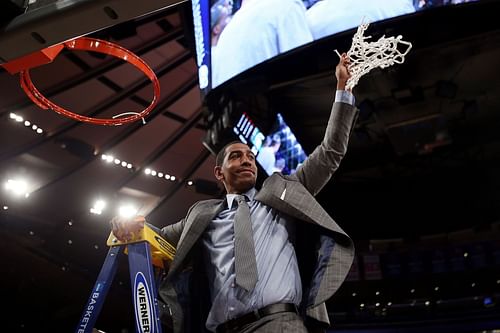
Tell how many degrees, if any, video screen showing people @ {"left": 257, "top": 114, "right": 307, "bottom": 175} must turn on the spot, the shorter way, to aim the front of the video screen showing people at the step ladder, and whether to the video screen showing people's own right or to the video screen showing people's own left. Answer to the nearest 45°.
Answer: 0° — it already faces it

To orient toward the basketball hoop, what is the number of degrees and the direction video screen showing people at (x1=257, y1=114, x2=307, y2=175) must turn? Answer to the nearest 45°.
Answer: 0° — it already faces it

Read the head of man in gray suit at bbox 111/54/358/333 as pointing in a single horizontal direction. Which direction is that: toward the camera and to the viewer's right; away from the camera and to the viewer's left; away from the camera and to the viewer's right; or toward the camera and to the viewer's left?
toward the camera and to the viewer's right

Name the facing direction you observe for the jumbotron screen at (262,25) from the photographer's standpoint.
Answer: facing the viewer and to the left of the viewer

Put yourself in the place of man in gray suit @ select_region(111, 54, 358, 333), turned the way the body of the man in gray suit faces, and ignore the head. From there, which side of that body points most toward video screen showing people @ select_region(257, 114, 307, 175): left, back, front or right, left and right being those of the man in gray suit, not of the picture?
back

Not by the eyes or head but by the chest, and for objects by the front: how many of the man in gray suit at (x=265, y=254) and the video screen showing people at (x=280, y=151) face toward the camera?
2

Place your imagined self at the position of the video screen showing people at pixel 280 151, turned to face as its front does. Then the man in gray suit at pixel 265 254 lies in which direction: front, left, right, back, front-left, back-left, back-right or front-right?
front

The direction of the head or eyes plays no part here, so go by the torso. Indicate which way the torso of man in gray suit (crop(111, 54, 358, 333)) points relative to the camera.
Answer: toward the camera
